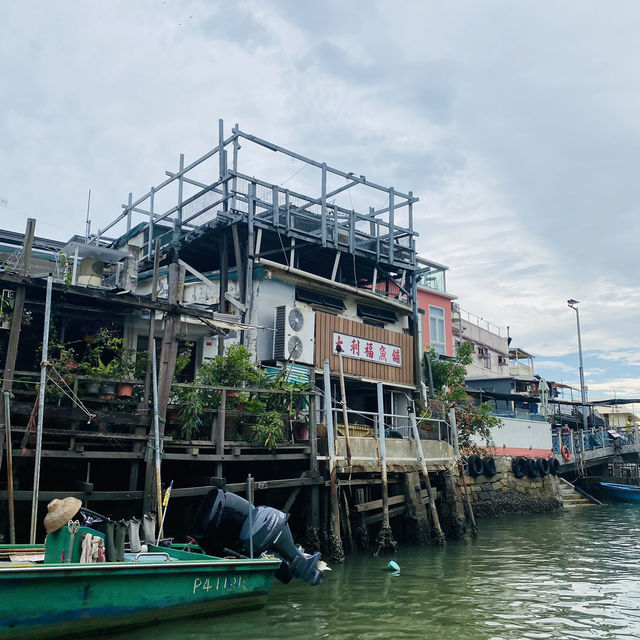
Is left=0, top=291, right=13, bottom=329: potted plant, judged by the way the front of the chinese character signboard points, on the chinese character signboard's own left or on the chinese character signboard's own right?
on the chinese character signboard's own right

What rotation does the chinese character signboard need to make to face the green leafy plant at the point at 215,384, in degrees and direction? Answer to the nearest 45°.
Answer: approximately 90° to its right

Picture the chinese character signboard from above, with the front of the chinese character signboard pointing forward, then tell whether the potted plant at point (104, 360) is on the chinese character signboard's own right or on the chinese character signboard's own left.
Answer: on the chinese character signboard's own right

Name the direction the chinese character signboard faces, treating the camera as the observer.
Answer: facing the viewer and to the right of the viewer

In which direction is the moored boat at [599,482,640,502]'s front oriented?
to the viewer's left

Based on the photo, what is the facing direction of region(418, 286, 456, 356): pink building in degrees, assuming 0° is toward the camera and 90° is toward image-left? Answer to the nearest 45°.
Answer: approximately 315°

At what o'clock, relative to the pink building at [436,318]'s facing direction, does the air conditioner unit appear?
The air conditioner unit is roughly at 2 o'clock from the pink building.

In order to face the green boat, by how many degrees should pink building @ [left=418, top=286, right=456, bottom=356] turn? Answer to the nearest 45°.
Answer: approximately 45° to its right

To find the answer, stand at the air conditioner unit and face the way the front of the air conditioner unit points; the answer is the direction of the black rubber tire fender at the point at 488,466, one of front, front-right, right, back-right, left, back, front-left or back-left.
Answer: left

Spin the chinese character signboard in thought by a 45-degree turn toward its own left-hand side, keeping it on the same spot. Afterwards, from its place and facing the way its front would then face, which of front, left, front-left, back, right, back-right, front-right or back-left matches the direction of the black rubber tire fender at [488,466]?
front-left

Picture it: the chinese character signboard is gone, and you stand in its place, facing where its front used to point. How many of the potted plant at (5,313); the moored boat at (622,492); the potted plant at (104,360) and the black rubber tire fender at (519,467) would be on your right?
2

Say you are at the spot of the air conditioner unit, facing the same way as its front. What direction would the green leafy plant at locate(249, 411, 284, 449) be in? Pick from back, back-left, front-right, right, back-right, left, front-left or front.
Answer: front-right

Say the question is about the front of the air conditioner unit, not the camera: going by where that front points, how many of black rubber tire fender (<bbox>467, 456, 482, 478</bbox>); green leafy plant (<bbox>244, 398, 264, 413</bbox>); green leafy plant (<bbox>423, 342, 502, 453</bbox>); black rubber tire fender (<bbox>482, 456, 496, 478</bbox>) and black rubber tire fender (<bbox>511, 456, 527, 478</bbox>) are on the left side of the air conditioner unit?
4
